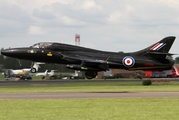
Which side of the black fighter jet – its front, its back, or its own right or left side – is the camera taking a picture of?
left
